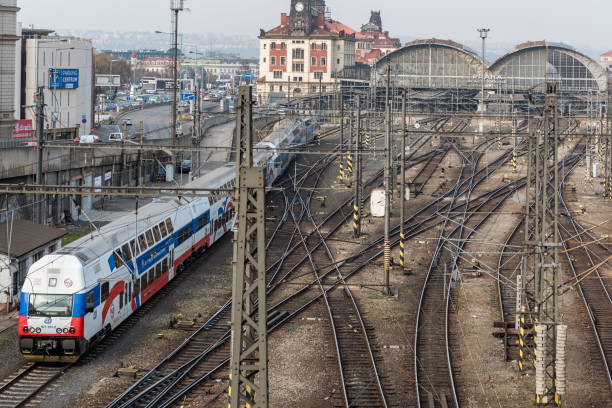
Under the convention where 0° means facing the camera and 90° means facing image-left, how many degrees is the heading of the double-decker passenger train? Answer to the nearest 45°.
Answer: approximately 45°

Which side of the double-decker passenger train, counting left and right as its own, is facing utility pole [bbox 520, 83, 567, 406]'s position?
left

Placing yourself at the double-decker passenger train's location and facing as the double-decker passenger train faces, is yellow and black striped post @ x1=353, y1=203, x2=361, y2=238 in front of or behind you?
behind

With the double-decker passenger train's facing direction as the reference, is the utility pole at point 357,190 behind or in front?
behind

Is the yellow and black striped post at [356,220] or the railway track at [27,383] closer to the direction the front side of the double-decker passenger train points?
the railway track
